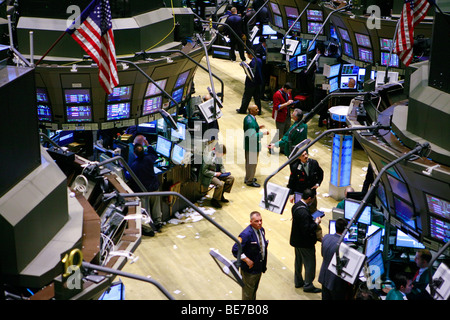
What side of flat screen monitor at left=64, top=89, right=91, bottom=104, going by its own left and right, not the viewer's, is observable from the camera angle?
front

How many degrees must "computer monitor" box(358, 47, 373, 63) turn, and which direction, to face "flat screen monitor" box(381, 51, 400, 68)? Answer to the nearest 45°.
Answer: approximately 90° to its left

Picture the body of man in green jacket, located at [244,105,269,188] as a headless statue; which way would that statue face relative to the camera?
to the viewer's right

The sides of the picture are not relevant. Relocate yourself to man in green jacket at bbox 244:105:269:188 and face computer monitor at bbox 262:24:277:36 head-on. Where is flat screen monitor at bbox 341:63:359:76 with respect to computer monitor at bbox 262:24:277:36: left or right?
right

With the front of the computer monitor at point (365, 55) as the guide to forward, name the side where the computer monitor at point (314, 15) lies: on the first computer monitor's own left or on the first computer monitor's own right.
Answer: on the first computer monitor's own right

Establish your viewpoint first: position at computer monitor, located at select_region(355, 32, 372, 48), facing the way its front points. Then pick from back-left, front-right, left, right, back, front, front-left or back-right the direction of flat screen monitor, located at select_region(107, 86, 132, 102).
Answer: front
